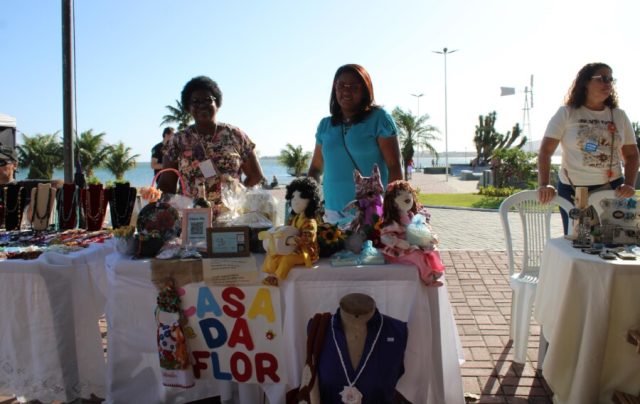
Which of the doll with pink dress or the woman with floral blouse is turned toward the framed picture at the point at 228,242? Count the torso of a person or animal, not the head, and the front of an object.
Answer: the woman with floral blouse

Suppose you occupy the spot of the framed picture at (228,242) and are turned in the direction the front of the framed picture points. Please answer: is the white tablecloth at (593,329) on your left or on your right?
on your left

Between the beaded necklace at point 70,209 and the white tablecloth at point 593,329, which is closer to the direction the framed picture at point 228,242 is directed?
the white tablecloth

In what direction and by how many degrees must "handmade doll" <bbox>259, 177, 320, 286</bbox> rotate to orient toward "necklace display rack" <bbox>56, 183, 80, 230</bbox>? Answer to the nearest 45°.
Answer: approximately 90° to its right

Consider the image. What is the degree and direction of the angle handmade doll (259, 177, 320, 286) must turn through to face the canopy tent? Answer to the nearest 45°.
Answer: approximately 90° to its right

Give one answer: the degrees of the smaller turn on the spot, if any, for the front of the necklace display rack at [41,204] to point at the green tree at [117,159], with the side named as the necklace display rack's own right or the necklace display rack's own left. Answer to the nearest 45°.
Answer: approximately 180°

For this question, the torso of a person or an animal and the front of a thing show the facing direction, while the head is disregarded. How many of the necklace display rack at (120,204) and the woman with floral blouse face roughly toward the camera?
2

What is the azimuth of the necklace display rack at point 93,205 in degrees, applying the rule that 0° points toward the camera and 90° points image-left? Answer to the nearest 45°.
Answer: approximately 0°

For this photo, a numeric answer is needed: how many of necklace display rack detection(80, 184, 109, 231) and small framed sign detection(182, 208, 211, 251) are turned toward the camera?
2
